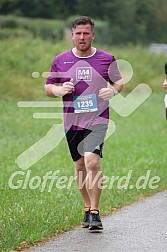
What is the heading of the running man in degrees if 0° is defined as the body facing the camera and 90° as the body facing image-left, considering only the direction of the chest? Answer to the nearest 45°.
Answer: approximately 0°
